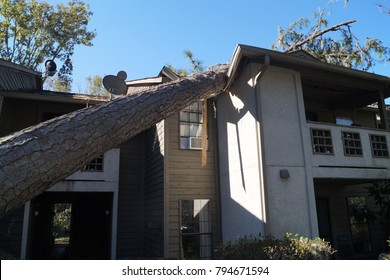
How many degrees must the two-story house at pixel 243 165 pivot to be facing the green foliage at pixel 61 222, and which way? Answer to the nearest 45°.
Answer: approximately 135° to its right

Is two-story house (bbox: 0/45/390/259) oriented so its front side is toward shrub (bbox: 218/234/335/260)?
yes

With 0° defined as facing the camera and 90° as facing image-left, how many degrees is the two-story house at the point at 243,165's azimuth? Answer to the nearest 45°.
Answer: approximately 0°

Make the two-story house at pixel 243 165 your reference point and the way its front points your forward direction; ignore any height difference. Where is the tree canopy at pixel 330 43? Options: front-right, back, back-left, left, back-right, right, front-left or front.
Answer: back-left

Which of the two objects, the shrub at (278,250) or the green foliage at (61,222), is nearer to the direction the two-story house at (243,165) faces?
the shrub
